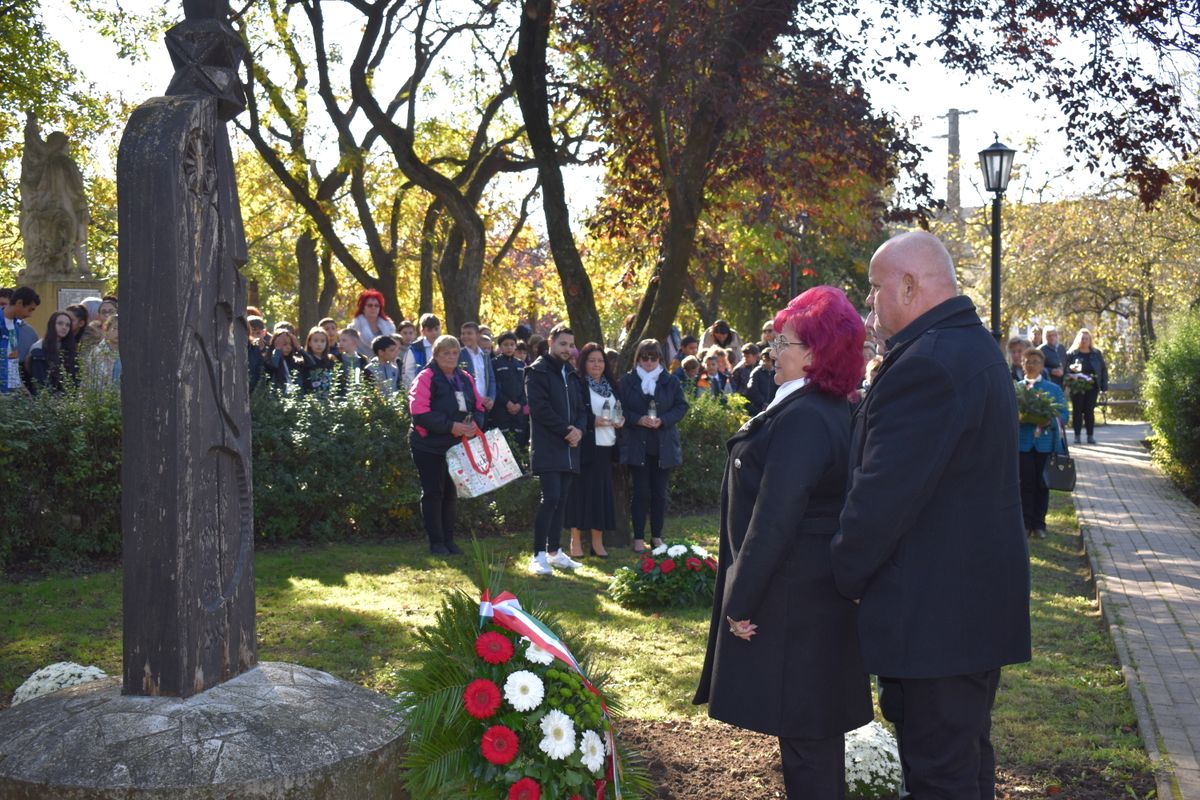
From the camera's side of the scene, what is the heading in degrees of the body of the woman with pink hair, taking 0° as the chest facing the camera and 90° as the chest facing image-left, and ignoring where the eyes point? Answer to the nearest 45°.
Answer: approximately 90°

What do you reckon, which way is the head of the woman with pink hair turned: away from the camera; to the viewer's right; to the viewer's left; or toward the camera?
to the viewer's left

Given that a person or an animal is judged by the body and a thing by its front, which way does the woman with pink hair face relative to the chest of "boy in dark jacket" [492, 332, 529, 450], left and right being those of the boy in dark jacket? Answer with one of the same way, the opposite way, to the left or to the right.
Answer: to the right

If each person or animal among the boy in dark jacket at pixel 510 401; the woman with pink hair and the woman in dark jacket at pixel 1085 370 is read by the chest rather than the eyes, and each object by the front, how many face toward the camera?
2

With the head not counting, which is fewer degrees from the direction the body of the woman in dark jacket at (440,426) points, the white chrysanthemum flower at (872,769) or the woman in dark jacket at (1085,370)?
the white chrysanthemum flower

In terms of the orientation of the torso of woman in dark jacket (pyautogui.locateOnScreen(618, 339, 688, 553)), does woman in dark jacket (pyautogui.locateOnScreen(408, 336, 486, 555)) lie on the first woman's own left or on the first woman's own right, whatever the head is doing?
on the first woman's own right

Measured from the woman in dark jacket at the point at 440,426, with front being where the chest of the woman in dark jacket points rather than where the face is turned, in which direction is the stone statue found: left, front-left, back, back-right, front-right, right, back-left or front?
back

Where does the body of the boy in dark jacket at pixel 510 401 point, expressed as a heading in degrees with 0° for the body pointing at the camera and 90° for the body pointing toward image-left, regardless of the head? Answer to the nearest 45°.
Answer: approximately 0°

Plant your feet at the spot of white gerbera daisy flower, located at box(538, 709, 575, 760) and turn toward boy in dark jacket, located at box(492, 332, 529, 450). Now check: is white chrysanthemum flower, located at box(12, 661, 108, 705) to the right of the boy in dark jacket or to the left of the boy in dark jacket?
left

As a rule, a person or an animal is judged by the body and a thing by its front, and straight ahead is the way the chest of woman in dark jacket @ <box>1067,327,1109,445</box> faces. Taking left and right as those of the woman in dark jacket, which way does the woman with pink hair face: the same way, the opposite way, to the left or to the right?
to the right
